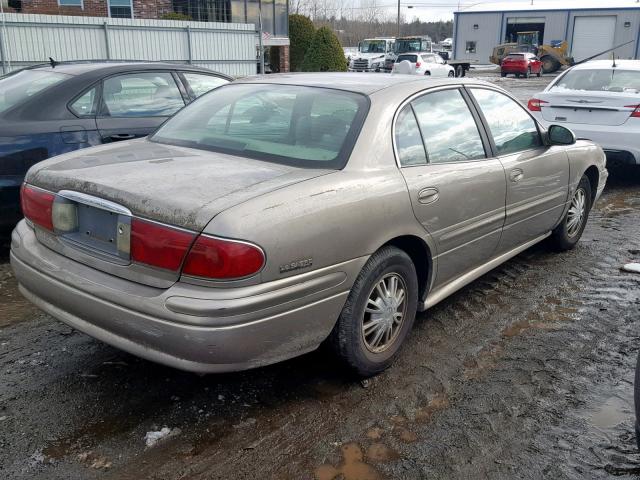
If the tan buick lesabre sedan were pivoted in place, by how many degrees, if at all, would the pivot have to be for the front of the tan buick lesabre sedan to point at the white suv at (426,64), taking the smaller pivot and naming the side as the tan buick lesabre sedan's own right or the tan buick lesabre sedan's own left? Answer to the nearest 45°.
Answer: approximately 45° to the tan buick lesabre sedan's own left

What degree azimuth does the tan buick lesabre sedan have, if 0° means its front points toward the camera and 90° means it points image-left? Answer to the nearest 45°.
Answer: approximately 225°

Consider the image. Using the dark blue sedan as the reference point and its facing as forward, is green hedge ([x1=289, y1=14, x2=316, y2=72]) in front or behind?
in front

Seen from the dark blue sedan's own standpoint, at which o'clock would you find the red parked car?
The red parked car is roughly at 12 o'clock from the dark blue sedan.

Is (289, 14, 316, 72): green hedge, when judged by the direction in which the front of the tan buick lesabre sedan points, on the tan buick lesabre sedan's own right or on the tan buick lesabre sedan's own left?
on the tan buick lesabre sedan's own left

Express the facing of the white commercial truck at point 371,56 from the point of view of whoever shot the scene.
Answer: facing the viewer and to the left of the viewer

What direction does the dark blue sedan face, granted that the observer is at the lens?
facing away from the viewer and to the right of the viewer

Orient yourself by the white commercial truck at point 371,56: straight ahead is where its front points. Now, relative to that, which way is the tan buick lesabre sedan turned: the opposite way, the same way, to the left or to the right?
the opposite way

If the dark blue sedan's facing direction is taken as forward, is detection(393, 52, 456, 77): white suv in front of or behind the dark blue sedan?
in front

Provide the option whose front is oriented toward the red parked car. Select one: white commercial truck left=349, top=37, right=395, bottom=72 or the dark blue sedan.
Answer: the dark blue sedan

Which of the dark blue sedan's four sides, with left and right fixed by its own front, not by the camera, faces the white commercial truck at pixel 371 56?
front

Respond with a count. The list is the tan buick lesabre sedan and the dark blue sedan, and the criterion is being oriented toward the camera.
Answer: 0

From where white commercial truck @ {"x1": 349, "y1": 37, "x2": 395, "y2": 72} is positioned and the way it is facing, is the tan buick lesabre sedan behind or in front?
in front
